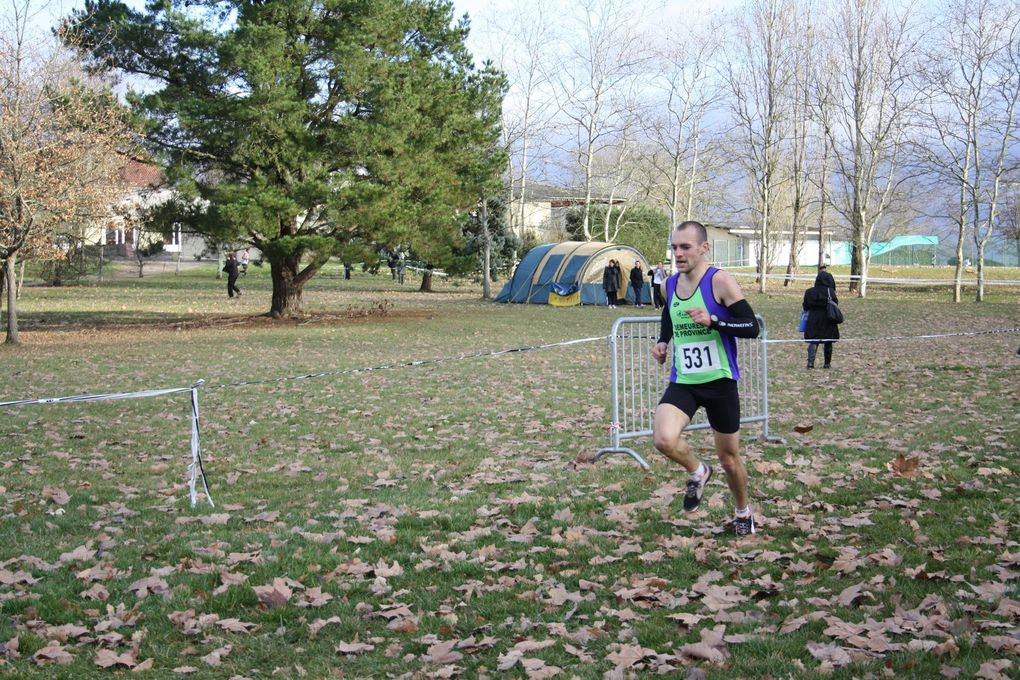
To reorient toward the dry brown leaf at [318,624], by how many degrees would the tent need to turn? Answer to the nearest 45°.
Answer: approximately 45° to its right

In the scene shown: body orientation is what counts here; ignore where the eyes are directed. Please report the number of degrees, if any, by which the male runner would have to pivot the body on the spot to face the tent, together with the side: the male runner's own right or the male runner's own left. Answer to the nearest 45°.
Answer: approximately 135° to the male runner's own right

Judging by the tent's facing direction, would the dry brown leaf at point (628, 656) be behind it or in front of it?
in front

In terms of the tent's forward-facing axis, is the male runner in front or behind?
in front

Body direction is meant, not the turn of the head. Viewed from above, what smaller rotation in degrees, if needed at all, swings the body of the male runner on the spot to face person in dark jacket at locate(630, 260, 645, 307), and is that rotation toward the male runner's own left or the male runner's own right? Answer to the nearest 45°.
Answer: approximately 135° to the male runner's own right

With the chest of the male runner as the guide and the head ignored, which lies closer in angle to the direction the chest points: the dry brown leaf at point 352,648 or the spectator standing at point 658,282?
the dry brown leaf

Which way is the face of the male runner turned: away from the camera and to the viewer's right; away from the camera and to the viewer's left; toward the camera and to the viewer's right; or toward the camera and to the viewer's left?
toward the camera and to the viewer's left

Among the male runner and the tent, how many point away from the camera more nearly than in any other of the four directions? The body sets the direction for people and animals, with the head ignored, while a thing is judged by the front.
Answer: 0

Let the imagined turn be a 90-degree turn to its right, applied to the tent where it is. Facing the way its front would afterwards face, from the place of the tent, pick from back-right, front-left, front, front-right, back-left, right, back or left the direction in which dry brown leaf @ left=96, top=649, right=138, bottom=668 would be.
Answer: front-left

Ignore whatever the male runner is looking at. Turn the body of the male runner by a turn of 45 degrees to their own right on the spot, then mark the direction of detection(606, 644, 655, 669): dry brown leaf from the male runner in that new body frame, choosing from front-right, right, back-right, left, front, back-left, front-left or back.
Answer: left

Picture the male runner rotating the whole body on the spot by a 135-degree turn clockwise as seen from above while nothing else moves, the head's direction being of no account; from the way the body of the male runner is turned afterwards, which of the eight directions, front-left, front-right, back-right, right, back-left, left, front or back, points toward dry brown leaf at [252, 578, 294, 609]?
back-left

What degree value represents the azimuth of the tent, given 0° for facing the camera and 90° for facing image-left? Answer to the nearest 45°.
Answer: approximately 315°

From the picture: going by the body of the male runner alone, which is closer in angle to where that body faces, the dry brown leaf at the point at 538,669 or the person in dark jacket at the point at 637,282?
the dry brown leaf

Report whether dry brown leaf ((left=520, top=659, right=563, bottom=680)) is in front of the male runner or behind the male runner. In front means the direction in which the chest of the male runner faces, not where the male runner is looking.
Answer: in front
